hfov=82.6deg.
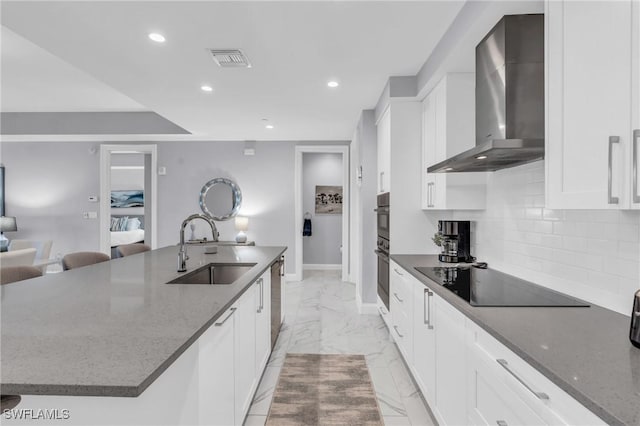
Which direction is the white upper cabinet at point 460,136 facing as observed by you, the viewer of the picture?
facing to the left of the viewer

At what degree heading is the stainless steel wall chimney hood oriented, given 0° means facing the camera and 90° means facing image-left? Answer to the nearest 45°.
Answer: approximately 45°

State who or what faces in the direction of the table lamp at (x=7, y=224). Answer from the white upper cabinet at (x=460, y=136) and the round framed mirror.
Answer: the white upper cabinet

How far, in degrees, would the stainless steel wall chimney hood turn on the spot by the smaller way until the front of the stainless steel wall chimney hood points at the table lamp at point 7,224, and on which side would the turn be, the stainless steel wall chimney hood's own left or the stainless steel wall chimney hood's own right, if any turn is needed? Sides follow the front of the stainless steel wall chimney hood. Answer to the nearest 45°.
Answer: approximately 45° to the stainless steel wall chimney hood's own right

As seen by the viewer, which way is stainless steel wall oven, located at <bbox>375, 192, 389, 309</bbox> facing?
to the viewer's left

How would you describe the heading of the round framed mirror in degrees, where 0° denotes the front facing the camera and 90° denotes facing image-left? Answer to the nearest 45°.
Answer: approximately 0°

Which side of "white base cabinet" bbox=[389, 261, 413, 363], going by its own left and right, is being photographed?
left
